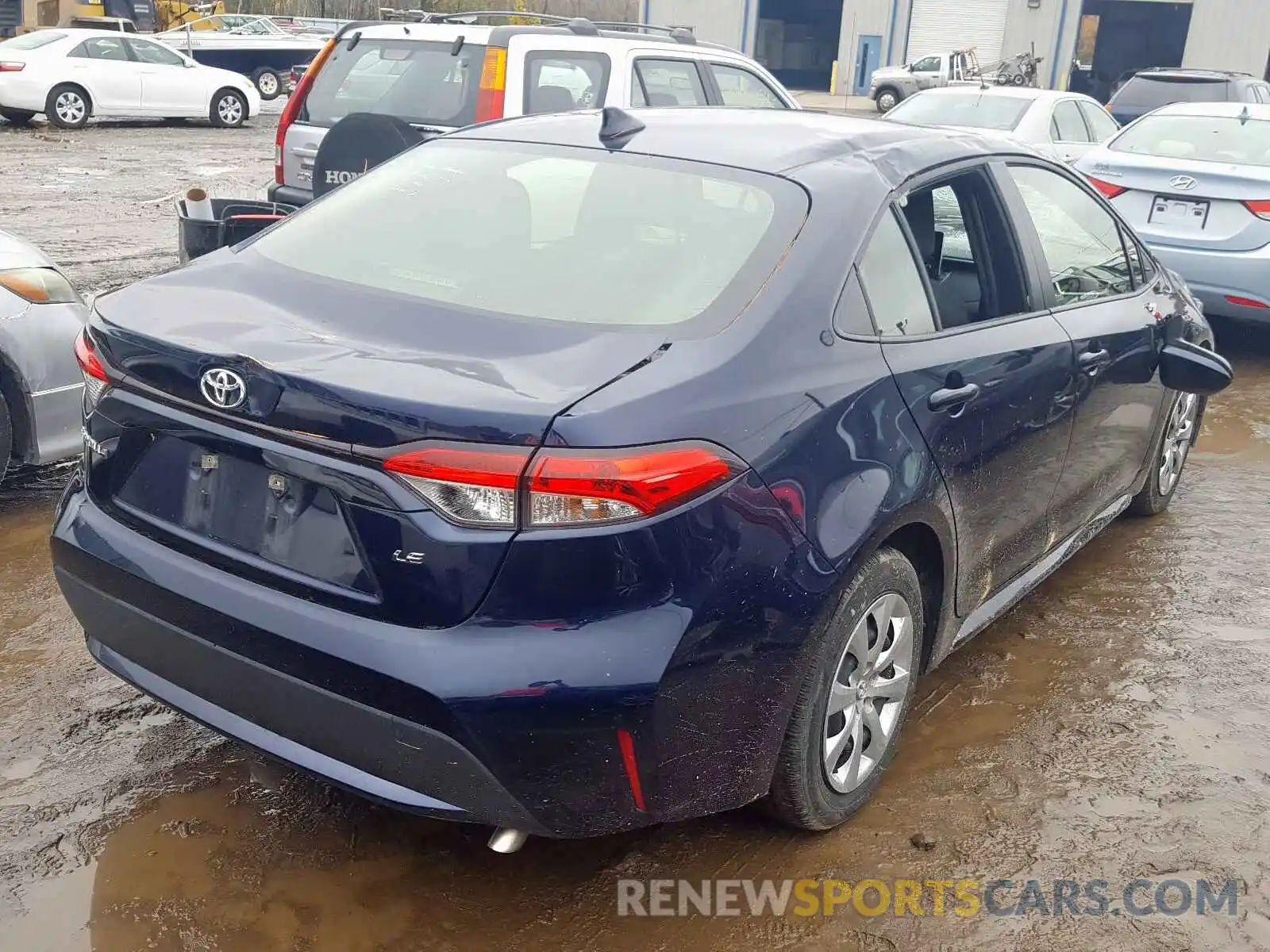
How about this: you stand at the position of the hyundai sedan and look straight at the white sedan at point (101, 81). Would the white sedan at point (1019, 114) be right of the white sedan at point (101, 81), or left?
right

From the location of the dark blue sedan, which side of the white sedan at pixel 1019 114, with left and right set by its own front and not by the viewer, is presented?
back

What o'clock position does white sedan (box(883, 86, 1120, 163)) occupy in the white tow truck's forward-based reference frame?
The white sedan is roughly at 9 o'clock from the white tow truck.

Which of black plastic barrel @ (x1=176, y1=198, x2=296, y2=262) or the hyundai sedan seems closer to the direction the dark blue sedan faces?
the hyundai sedan

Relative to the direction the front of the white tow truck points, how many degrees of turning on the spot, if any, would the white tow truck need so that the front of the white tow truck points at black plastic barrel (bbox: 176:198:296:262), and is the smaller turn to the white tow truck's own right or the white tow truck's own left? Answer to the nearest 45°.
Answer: approximately 90° to the white tow truck's own left

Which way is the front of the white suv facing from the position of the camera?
facing away from the viewer and to the right of the viewer

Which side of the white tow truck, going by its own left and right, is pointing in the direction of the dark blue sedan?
left

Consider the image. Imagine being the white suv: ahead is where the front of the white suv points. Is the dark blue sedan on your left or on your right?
on your right

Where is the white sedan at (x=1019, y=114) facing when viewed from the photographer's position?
facing away from the viewer and to the right of the viewer

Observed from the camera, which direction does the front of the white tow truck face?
facing to the left of the viewer

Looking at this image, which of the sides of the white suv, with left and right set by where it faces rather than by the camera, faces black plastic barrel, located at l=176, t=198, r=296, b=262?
back

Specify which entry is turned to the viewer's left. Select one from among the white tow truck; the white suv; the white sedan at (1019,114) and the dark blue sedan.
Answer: the white tow truck

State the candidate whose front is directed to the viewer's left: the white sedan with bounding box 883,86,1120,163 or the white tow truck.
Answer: the white tow truck
